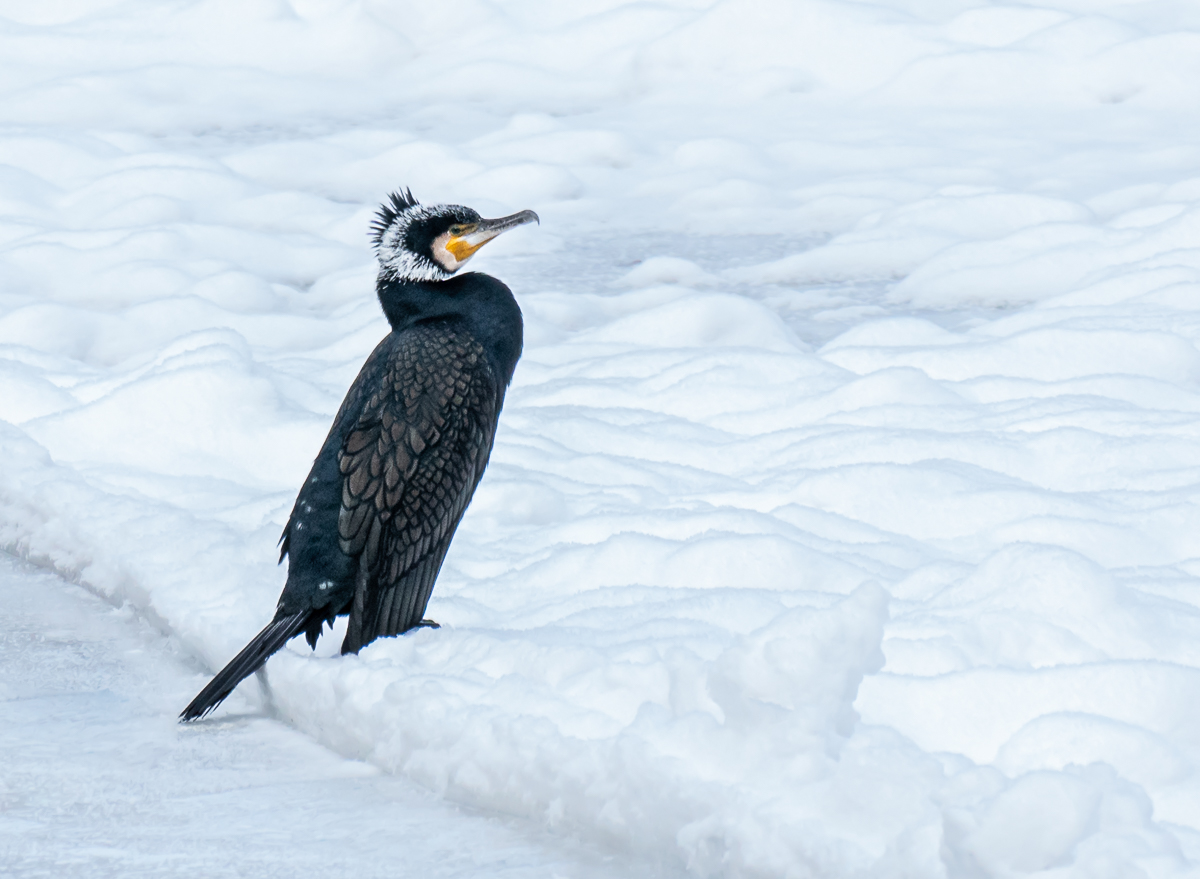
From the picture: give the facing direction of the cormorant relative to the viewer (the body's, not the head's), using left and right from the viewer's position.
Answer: facing away from the viewer and to the right of the viewer
